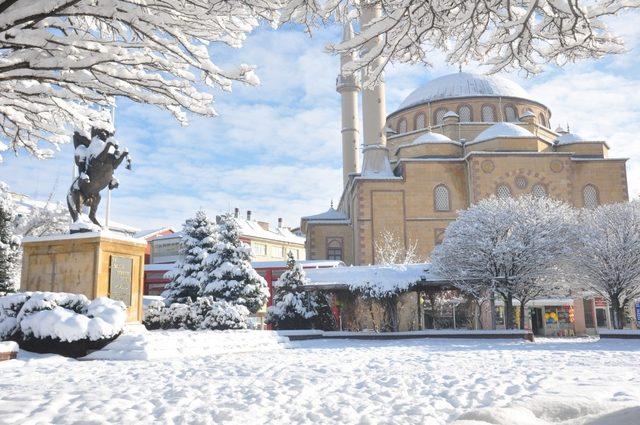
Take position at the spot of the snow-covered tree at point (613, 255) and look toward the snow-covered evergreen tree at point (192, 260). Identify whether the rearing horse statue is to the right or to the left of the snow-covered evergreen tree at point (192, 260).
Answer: left

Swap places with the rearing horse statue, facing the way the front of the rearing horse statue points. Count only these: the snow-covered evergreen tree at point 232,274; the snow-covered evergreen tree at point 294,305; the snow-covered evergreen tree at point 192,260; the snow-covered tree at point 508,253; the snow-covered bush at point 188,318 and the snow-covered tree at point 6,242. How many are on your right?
0

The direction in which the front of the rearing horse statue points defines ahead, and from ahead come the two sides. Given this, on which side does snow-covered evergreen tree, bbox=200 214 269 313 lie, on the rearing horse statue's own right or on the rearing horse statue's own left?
on the rearing horse statue's own left

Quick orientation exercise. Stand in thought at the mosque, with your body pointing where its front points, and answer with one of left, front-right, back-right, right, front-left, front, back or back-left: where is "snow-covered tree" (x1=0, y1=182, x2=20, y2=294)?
front-left

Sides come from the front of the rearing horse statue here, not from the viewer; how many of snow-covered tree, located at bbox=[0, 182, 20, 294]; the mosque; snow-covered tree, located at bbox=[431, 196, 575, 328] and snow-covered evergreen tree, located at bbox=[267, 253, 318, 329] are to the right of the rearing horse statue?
0

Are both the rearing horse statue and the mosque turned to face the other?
no

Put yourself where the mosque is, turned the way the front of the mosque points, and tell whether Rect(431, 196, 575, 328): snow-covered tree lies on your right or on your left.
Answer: on your left

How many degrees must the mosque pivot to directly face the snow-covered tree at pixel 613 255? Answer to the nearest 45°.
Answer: approximately 90° to its left

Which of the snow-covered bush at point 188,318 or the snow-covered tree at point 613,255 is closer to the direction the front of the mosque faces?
the snow-covered bush

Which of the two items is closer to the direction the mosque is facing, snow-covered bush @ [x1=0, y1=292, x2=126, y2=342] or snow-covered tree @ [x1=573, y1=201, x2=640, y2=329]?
the snow-covered bush

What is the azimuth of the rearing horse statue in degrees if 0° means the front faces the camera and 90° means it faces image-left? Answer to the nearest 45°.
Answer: approximately 315°

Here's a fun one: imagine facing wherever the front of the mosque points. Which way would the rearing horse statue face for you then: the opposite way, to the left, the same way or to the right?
the opposite way
